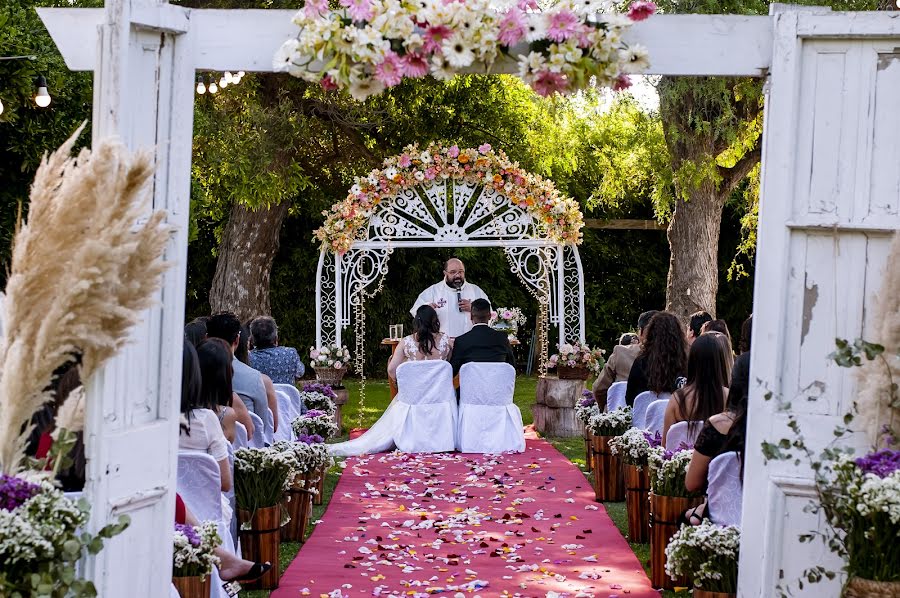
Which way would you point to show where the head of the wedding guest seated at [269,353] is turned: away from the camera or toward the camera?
away from the camera

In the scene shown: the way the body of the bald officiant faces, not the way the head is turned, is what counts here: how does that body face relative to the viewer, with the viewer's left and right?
facing the viewer

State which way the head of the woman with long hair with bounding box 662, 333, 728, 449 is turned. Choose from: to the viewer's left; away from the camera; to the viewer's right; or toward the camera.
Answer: away from the camera

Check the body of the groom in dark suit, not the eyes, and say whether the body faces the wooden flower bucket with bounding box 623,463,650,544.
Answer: no

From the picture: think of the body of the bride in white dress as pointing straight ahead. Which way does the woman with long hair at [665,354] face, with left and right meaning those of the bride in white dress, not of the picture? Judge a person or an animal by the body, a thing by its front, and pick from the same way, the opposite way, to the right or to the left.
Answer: the same way

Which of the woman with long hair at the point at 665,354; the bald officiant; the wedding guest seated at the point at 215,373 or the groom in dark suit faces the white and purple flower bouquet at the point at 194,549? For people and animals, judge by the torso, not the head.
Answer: the bald officiant

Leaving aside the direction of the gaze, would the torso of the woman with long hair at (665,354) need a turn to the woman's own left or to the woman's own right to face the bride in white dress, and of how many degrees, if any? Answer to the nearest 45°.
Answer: approximately 45° to the woman's own left

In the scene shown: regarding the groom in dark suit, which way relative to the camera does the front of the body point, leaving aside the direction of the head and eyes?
away from the camera

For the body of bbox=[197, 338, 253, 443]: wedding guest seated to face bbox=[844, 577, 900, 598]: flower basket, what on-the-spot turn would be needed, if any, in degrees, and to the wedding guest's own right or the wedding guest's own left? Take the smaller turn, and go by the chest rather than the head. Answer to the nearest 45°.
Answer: approximately 90° to the wedding guest's own right

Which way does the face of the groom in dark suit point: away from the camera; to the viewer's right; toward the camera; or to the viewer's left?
away from the camera

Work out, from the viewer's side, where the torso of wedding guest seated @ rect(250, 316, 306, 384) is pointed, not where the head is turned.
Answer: away from the camera

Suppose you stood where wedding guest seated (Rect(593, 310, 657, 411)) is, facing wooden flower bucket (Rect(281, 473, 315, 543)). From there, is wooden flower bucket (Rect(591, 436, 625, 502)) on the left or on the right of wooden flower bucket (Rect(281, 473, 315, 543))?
left

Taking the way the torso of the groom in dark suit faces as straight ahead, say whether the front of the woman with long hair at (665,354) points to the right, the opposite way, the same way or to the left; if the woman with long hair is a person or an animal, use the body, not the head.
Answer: the same way

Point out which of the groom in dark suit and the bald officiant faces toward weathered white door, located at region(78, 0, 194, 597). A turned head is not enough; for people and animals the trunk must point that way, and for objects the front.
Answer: the bald officiant

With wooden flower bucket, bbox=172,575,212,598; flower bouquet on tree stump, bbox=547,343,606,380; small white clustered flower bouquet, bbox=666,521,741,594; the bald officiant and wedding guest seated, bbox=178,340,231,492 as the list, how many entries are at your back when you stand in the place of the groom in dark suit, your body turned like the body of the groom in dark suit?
3

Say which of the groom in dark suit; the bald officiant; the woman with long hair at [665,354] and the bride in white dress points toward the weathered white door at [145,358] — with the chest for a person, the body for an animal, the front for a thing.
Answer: the bald officiant

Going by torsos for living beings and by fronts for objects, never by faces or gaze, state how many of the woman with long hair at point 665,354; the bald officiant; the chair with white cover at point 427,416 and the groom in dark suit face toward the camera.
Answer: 1

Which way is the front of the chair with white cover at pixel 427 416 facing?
away from the camera
